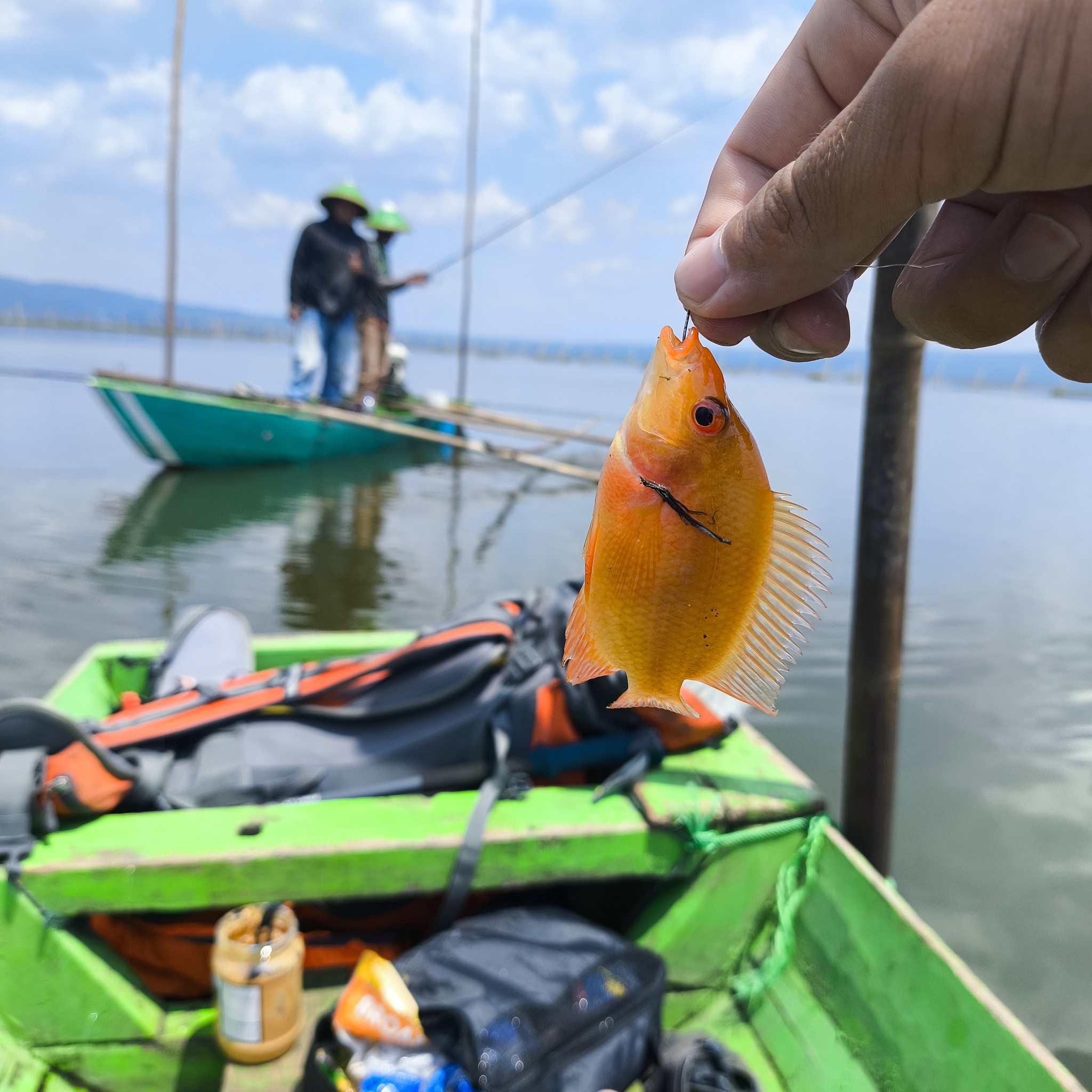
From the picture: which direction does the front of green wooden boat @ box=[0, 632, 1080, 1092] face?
away from the camera

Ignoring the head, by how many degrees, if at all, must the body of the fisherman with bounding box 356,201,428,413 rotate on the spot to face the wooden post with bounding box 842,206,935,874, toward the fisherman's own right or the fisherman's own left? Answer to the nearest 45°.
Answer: approximately 90° to the fisherman's own right

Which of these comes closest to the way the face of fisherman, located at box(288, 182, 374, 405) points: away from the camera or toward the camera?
toward the camera

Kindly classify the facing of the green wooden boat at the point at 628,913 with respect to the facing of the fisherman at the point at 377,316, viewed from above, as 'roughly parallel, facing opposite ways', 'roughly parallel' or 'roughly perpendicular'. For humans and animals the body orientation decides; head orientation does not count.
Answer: roughly perpendicular

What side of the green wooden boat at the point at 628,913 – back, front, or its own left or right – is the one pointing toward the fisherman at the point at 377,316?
front

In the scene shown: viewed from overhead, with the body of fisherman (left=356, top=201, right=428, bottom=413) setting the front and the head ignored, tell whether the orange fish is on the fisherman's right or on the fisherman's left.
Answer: on the fisherman's right

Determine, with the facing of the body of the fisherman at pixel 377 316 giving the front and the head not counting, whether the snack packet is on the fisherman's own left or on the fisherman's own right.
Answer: on the fisherman's own right

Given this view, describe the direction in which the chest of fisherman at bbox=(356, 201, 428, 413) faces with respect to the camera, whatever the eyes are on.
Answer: to the viewer's right

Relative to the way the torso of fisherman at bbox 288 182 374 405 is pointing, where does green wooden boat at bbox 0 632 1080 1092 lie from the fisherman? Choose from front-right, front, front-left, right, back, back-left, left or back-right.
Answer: front-right

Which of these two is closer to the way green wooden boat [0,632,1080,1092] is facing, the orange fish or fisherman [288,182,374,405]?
the fisherman

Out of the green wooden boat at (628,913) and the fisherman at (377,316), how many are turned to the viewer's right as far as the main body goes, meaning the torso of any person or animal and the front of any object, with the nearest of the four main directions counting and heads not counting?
1

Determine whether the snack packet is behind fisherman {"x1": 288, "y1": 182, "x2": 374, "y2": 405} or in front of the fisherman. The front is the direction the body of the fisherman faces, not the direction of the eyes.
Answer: in front

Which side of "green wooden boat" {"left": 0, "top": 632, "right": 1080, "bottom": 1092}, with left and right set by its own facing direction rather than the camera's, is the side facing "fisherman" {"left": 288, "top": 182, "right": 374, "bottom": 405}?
front

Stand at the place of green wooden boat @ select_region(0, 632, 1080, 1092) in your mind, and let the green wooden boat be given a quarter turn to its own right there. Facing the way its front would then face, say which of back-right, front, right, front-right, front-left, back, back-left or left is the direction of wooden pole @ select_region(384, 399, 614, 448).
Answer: left

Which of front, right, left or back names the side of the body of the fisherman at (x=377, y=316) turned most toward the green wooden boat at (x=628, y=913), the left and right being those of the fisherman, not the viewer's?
right
